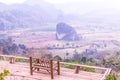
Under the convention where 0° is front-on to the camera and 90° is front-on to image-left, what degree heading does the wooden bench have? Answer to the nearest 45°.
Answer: approximately 225°
